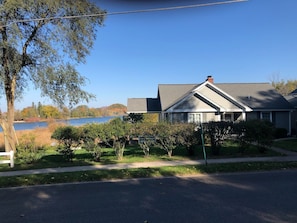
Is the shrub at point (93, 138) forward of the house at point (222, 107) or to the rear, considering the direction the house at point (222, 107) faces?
forward

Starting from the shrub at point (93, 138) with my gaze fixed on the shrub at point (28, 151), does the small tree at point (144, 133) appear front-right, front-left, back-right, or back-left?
back-right

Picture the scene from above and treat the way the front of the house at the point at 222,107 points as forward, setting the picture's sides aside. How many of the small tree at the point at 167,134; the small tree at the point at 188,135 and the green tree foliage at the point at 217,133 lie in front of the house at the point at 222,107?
3

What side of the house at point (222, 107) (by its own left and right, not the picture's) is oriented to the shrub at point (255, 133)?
front

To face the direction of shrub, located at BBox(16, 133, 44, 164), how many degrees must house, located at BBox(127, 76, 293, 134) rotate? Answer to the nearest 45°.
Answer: approximately 45° to its right

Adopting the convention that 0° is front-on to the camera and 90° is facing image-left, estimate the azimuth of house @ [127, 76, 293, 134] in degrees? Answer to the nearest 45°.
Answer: approximately 0°

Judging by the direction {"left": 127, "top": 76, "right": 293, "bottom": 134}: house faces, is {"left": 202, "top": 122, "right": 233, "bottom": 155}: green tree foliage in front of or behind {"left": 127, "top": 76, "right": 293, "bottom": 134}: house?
in front

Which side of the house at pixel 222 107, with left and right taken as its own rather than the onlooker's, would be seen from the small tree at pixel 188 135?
front
